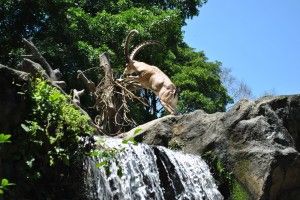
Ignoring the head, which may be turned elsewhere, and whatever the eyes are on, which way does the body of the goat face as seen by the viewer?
to the viewer's left

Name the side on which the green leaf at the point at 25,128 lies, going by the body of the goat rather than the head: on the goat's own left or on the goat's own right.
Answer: on the goat's own left

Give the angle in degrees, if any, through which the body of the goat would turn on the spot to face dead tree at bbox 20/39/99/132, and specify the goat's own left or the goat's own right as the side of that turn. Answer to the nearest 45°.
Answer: approximately 45° to the goat's own left

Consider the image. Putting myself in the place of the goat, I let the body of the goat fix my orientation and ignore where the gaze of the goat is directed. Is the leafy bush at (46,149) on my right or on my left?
on my left
